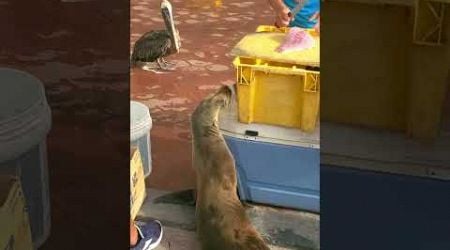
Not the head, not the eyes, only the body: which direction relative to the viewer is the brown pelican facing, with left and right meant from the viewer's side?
facing to the right of the viewer
